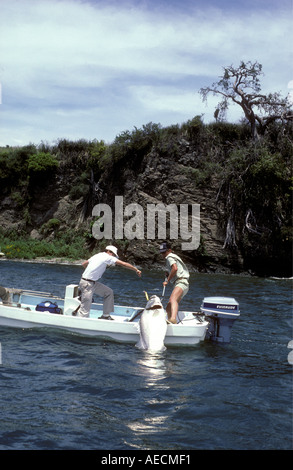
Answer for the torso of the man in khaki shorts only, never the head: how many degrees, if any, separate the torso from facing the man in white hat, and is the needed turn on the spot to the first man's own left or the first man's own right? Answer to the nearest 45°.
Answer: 0° — they already face them

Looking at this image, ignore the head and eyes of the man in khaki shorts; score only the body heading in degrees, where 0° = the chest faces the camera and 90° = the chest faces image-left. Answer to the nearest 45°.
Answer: approximately 90°

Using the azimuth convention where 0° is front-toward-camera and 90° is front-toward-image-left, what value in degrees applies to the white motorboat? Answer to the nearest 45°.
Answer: approximately 90°
